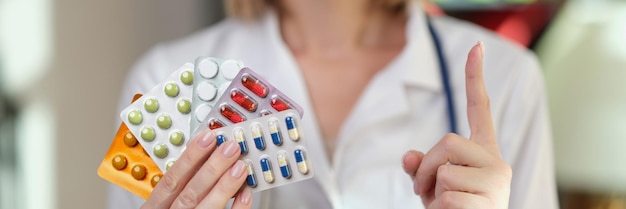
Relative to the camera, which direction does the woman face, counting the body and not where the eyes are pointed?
toward the camera

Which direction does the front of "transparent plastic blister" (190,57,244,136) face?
toward the camera
